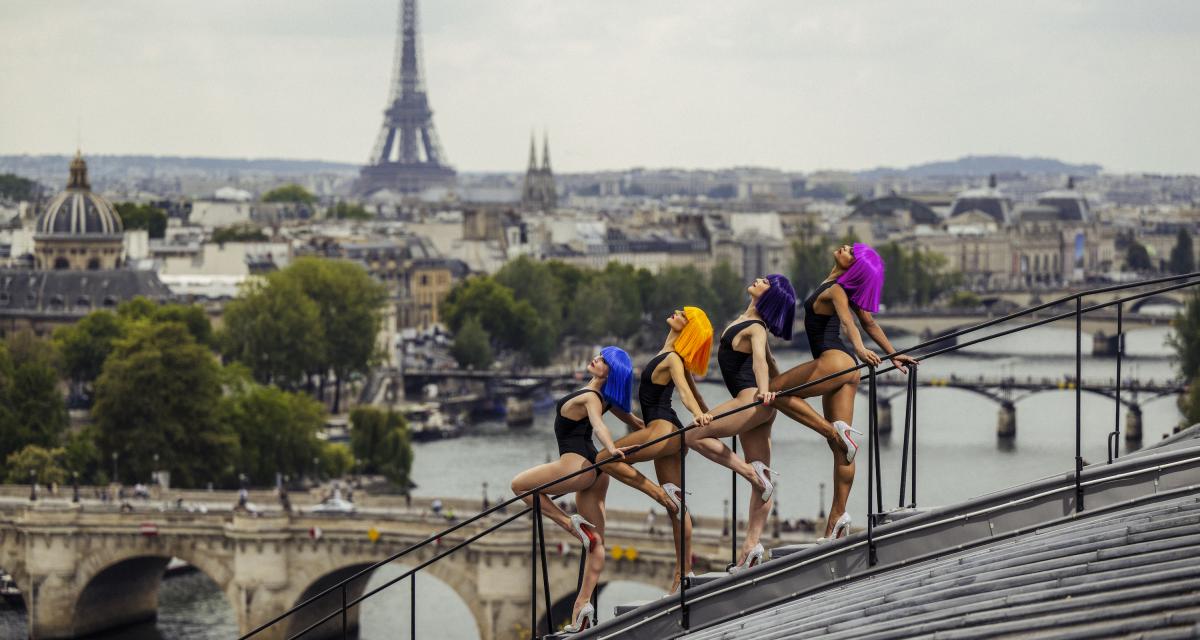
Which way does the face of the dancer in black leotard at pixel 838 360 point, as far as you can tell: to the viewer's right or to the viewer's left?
to the viewer's left

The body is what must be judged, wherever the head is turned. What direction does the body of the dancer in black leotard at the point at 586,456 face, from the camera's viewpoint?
to the viewer's left

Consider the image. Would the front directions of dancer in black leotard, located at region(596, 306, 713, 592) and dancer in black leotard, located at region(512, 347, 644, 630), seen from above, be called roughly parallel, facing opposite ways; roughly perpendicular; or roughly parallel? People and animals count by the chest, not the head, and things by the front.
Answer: roughly parallel

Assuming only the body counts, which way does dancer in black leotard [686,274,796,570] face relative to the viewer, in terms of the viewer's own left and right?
facing to the left of the viewer

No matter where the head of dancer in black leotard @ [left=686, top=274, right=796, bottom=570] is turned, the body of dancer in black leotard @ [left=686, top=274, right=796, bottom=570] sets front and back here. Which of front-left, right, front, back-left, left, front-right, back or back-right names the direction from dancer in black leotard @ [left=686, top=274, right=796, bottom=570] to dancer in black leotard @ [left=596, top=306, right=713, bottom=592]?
front

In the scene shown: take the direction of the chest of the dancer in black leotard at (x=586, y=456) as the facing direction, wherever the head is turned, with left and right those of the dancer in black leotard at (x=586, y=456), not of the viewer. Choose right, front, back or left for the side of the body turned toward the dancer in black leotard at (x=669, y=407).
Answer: back

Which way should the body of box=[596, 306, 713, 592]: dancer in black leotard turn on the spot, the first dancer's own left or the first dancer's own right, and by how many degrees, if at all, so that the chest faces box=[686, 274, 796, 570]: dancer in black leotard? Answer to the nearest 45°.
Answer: approximately 180°

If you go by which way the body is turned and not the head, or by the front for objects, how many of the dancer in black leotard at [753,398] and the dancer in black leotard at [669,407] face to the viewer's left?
2

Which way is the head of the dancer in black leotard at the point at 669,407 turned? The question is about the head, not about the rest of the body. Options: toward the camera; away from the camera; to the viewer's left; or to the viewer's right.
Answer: to the viewer's left

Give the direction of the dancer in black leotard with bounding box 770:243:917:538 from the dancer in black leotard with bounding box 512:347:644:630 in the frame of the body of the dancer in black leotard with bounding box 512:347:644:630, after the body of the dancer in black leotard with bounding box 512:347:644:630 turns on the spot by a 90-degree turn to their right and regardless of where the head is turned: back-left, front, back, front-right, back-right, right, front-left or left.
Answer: right

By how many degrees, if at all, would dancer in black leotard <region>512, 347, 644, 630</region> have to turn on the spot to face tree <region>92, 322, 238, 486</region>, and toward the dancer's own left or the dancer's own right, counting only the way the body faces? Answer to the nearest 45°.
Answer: approximately 90° to the dancer's own right

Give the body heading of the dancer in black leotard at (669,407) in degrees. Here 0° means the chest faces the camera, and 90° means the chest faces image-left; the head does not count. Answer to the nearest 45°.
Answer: approximately 90°

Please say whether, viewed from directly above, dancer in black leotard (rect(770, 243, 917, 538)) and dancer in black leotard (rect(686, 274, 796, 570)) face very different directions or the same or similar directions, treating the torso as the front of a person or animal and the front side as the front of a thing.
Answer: same or similar directions

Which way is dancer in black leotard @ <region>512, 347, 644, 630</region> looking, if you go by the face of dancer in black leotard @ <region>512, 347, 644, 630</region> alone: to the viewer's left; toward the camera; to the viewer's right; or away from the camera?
to the viewer's left

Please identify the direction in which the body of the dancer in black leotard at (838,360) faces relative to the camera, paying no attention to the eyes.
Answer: to the viewer's left
